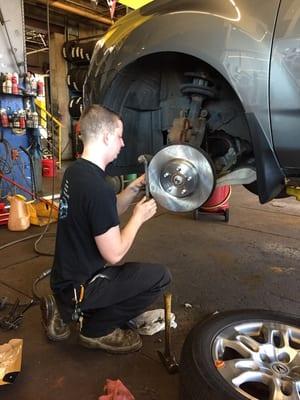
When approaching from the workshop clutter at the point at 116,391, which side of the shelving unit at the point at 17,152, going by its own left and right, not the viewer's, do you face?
front

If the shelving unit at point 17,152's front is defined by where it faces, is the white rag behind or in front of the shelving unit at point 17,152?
in front

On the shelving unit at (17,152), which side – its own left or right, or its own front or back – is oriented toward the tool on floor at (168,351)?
front

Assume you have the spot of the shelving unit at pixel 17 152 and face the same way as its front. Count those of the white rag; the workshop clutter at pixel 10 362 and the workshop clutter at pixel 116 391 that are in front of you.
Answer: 3

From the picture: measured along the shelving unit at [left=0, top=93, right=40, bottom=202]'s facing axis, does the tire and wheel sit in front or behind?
in front

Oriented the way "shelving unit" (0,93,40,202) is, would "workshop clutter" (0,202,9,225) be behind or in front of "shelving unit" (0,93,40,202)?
in front

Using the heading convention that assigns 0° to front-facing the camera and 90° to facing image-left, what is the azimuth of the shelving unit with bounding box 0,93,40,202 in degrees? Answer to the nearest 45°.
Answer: approximately 0°

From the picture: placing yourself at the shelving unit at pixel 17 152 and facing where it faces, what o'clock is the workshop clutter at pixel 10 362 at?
The workshop clutter is roughly at 12 o'clock from the shelving unit.

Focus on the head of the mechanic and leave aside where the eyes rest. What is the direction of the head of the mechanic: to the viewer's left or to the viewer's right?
to the viewer's right
